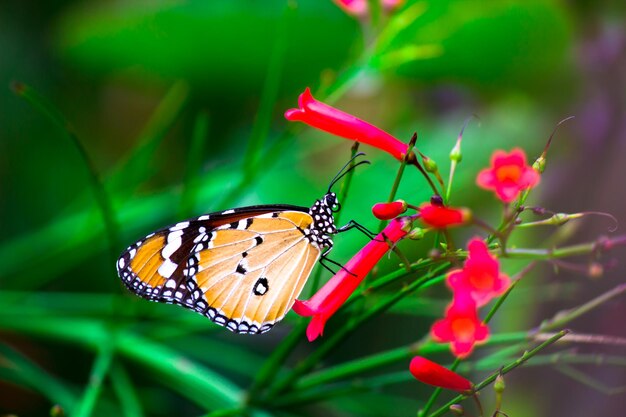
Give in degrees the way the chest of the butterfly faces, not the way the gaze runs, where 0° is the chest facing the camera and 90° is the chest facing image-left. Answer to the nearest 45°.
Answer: approximately 270°
